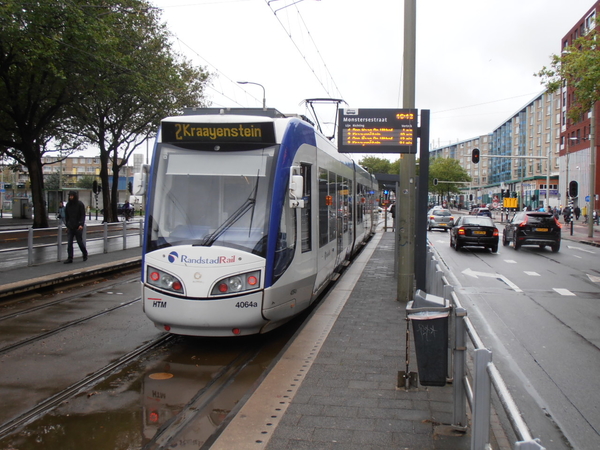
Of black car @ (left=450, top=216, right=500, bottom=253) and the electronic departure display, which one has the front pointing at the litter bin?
the electronic departure display

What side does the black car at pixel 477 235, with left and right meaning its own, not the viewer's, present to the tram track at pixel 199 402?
back

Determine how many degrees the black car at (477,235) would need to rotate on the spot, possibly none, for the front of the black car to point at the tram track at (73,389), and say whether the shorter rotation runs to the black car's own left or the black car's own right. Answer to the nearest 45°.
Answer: approximately 180°

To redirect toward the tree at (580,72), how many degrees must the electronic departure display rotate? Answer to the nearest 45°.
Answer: approximately 135° to its left

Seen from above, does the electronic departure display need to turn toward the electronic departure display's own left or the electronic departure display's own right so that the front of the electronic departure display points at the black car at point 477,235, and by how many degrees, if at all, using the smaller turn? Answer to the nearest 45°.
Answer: approximately 180°

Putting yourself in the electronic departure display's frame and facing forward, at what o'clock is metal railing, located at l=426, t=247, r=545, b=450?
The metal railing is roughly at 12 o'clock from the electronic departure display.

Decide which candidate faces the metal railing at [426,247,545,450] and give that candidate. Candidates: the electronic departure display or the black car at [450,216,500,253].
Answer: the electronic departure display

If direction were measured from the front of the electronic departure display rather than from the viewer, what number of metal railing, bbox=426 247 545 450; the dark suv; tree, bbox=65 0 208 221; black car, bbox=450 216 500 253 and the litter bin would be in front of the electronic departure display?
2

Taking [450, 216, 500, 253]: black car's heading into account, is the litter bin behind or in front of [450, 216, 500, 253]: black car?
behind

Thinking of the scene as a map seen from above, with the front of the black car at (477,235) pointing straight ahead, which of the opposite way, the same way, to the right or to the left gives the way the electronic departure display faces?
the opposite way

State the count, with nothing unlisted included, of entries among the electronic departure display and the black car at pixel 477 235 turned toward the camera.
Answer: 1

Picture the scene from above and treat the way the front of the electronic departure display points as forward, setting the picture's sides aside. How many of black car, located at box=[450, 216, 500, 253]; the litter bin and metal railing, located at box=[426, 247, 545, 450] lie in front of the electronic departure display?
2

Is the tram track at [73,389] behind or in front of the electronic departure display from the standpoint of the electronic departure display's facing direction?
in front

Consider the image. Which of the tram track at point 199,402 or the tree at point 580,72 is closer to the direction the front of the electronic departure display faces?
the tram track

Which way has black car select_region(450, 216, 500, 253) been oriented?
away from the camera

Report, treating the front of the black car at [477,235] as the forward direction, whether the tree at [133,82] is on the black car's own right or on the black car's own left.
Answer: on the black car's own left
